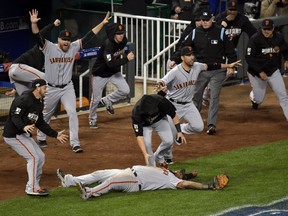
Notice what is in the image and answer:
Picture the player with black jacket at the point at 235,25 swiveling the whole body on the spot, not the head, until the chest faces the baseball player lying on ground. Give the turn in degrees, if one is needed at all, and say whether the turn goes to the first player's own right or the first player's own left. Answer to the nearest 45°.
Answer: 0° — they already face them

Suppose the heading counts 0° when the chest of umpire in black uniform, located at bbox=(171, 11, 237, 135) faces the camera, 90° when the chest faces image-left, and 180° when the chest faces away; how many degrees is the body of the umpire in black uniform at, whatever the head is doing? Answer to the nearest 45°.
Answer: approximately 0°

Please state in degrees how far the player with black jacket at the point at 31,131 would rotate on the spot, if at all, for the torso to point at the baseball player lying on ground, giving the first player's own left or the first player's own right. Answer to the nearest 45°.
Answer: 0° — they already face them

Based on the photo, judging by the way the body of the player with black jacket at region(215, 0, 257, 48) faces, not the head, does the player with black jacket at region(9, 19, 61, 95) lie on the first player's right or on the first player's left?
on the first player's right

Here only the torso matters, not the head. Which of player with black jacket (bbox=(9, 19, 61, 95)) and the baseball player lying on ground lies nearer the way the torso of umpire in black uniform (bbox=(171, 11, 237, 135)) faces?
the baseball player lying on ground

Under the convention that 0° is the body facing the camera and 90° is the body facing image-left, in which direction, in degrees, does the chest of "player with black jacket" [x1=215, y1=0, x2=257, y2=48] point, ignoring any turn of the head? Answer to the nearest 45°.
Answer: approximately 0°

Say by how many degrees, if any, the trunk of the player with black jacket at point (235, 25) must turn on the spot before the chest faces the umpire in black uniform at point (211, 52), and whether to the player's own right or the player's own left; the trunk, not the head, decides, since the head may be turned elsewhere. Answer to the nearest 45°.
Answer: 0° — they already face them

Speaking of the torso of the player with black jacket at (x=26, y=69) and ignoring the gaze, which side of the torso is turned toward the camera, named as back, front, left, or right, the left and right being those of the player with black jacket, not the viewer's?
right

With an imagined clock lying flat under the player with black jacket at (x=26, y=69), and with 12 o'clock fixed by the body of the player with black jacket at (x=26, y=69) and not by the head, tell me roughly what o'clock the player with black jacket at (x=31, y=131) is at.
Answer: the player with black jacket at (x=31, y=131) is roughly at 3 o'clock from the player with black jacket at (x=26, y=69).

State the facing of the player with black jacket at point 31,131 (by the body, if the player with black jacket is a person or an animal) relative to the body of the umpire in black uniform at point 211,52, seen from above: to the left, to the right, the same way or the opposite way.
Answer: to the left

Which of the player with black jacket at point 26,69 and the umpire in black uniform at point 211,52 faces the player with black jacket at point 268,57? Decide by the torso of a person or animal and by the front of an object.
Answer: the player with black jacket at point 26,69

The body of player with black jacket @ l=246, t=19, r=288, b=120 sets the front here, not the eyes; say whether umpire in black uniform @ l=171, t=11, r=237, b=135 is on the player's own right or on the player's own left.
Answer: on the player's own right

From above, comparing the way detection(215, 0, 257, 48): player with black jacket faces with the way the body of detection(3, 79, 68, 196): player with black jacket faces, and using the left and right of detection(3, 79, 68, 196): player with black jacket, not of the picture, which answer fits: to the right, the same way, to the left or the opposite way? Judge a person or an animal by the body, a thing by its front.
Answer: to the right

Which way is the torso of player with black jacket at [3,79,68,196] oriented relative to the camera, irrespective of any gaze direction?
to the viewer's right
